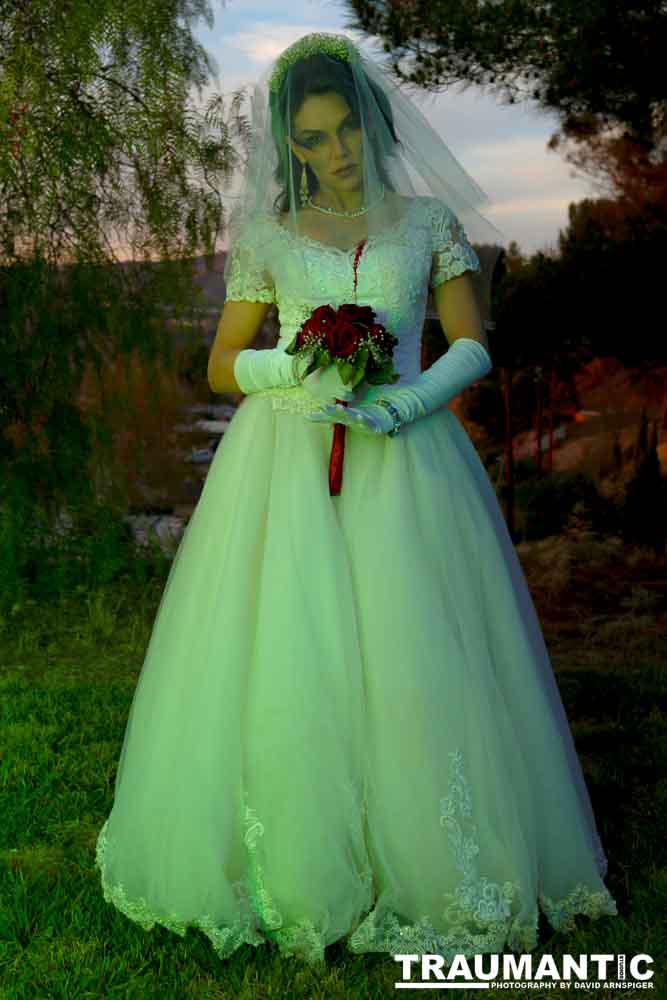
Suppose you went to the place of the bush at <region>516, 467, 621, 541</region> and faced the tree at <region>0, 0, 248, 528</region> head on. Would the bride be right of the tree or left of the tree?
left

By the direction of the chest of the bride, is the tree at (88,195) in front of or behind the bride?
behind

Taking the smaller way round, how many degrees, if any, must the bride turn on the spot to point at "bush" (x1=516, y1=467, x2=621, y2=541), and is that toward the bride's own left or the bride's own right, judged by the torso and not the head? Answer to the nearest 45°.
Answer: approximately 180°

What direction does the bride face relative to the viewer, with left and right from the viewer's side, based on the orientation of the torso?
facing the viewer
